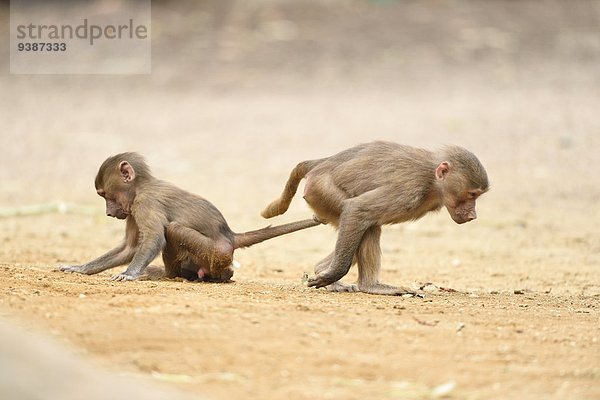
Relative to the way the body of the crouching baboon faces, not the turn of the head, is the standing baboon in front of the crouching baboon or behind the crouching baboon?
behind

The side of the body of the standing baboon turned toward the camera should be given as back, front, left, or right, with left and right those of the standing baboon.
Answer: right

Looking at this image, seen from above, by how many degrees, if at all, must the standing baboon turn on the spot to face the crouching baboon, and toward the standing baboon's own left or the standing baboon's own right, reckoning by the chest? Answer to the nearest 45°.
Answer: approximately 180°

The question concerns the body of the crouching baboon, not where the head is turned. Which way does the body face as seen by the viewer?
to the viewer's left

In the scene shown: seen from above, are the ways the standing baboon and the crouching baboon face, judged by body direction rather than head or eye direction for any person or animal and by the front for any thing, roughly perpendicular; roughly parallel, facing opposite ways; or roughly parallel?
roughly parallel, facing opposite ways

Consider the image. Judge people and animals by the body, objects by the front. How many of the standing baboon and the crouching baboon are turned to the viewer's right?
1
